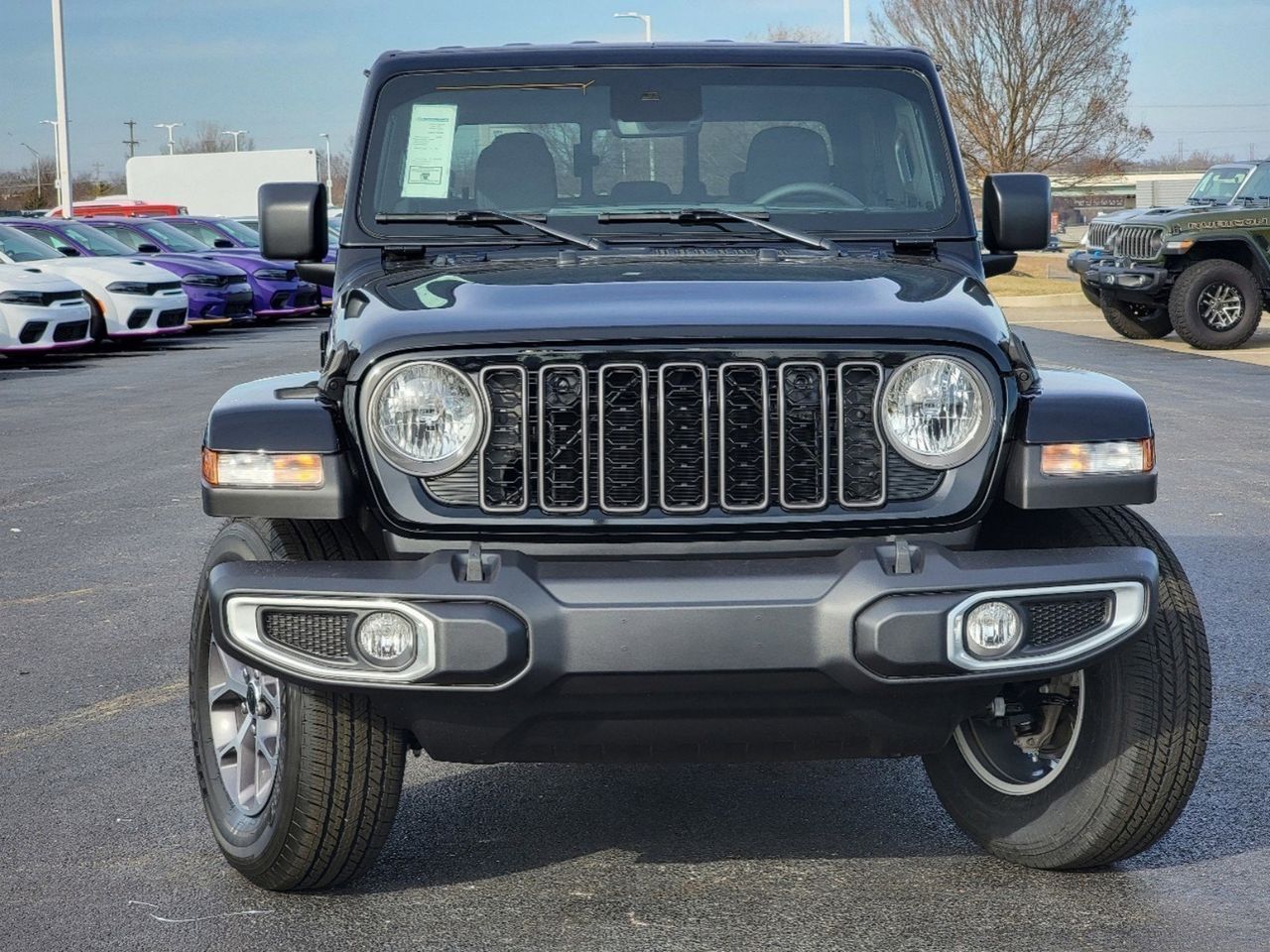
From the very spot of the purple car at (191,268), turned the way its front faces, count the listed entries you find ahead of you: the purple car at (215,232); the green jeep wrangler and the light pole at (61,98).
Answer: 1

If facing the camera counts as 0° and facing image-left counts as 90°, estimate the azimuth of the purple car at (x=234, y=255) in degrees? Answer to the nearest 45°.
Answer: approximately 315°

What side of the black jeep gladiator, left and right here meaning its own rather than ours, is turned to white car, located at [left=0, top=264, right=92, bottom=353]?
back

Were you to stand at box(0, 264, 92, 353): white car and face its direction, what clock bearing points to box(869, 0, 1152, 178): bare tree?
The bare tree is roughly at 9 o'clock from the white car.

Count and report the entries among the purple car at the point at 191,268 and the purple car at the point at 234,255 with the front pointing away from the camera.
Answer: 0

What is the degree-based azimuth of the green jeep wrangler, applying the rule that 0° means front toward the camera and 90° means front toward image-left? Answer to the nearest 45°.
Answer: approximately 45°

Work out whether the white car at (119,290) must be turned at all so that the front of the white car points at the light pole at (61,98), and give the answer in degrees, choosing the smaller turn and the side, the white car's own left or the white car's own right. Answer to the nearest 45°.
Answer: approximately 135° to the white car's own left

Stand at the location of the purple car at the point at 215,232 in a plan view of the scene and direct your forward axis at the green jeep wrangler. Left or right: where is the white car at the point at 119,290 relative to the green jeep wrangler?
right

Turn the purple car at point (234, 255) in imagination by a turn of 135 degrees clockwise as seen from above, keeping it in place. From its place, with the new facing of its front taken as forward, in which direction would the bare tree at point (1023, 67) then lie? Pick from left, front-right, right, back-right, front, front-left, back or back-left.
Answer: back-right

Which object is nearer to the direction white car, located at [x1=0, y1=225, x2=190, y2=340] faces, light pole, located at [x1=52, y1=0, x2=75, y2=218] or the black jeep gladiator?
the black jeep gladiator

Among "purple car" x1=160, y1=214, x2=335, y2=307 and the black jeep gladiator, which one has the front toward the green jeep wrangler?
the purple car

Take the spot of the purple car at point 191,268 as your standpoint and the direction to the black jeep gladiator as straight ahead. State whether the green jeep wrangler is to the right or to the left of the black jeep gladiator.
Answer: left

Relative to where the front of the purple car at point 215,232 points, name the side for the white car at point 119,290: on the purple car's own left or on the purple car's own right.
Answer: on the purple car's own right
